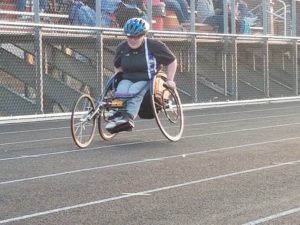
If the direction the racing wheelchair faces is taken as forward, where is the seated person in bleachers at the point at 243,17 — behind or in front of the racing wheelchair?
behind

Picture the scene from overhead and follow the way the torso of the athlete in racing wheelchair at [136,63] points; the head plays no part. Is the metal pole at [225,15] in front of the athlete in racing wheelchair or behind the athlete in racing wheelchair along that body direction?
behind

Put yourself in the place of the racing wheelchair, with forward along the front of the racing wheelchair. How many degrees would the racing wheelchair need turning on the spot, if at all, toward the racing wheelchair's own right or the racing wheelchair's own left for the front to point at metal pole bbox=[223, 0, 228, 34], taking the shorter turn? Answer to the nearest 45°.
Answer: approximately 135° to the racing wheelchair's own right

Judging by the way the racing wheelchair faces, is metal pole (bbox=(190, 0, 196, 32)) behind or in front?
behind

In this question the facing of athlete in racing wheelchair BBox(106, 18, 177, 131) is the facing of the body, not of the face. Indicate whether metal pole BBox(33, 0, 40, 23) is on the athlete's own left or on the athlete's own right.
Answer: on the athlete's own right

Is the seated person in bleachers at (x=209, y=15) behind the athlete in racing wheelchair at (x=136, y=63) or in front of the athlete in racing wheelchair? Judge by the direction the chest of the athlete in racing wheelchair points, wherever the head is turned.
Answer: behind

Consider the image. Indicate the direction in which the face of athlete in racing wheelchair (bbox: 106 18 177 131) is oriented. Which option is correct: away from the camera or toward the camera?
toward the camera

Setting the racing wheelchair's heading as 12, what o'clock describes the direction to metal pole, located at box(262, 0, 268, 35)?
The metal pole is roughly at 5 o'clock from the racing wheelchair.

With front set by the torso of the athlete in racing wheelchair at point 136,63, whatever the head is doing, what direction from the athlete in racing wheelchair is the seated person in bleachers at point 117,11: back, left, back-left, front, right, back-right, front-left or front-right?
back-right

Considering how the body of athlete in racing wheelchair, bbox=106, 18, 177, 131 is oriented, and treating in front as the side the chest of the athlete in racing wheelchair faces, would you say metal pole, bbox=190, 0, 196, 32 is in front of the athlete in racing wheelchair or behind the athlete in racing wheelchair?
behind

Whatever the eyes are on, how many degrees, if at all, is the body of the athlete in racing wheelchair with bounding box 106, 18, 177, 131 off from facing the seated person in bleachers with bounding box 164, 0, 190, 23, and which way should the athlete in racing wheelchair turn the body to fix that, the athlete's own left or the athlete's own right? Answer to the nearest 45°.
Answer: approximately 135° to the athlete's own right
